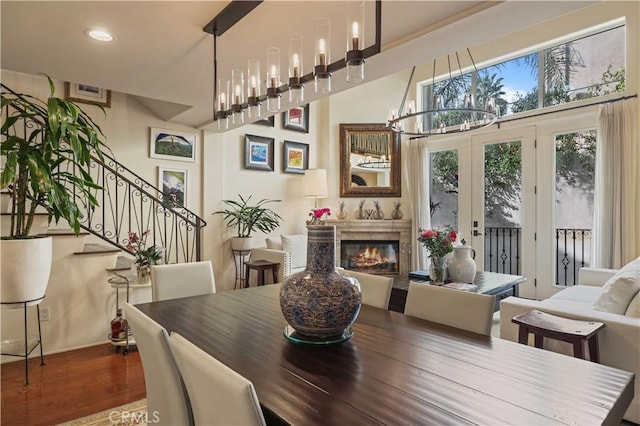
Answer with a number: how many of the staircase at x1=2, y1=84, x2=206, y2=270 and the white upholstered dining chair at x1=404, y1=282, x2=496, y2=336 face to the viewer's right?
1

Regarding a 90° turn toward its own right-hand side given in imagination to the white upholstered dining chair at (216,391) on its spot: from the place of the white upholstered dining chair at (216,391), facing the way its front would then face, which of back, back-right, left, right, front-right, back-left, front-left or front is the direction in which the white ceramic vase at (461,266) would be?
left

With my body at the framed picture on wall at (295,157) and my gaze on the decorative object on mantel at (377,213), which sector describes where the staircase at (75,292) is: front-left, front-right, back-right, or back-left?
back-right

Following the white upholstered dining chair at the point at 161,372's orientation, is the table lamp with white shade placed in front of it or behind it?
in front

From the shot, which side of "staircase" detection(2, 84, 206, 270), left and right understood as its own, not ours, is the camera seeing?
right

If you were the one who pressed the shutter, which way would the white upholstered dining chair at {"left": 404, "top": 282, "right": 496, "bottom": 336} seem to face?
facing the viewer and to the left of the viewer

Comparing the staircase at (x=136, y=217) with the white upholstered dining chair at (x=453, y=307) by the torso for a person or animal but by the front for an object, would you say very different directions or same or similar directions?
very different directions

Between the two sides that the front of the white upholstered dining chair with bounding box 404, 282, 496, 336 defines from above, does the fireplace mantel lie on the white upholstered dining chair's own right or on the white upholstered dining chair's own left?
on the white upholstered dining chair's own right

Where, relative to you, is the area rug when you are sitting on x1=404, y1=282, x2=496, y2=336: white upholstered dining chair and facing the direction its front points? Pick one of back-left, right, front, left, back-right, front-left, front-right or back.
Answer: front-right

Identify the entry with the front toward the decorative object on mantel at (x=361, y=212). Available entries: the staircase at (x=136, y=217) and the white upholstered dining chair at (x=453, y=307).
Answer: the staircase

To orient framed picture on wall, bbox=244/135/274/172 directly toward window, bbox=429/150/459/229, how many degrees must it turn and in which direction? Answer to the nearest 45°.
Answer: approximately 45° to its left

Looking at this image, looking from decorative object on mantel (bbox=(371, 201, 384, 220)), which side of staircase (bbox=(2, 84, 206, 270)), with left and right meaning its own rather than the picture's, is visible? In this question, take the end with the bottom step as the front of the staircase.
front

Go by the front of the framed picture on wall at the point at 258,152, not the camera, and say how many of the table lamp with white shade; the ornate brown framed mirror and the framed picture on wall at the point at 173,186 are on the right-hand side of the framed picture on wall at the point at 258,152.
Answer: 1

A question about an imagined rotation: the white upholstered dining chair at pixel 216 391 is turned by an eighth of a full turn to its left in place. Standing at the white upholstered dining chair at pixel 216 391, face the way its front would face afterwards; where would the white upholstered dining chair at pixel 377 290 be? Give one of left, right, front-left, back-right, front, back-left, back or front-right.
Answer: front-right

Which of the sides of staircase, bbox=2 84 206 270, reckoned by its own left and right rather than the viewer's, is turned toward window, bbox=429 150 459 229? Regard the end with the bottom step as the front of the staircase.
front

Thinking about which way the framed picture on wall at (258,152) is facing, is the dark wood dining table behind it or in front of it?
in front

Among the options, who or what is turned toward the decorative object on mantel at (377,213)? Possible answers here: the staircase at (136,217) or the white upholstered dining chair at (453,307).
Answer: the staircase

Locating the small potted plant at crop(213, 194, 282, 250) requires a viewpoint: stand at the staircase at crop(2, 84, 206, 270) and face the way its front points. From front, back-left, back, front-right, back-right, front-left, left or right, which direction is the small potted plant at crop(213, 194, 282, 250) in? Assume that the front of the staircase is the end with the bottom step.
front

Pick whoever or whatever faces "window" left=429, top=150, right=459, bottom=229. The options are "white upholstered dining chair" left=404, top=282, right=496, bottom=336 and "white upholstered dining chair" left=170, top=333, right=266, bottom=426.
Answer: "white upholstered dining chair" left=170, top=333, right=266, bottom=426
